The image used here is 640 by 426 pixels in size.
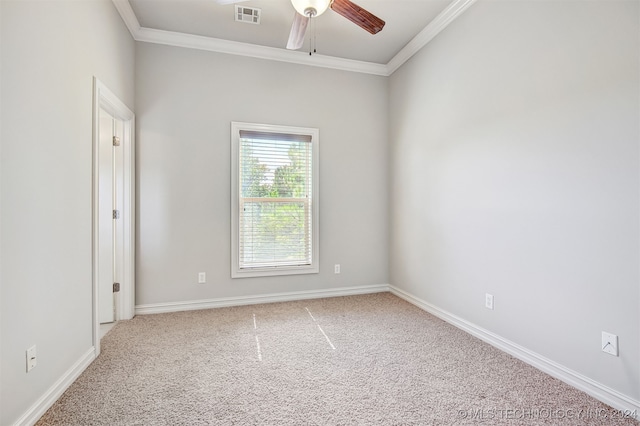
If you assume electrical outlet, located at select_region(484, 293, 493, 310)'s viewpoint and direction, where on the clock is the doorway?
The doorway is roughly at 1 o'clock from the electrical outlet.

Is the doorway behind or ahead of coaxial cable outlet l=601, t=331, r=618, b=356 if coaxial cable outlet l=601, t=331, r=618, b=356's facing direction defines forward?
ahead

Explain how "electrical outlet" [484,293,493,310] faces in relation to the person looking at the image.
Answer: facing the viewer and to the left of the viewer

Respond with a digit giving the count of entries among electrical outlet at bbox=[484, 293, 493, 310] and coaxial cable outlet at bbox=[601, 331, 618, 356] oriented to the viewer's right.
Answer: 0

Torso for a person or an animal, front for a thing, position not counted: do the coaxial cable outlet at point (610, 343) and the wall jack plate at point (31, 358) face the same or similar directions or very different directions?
very different directions

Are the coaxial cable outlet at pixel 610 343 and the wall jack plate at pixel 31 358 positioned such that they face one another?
yes

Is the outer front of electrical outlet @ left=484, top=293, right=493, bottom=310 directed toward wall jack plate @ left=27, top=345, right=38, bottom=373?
yes

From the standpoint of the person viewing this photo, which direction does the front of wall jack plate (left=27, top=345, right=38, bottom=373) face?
facing the viewer and to the right of the viewer
